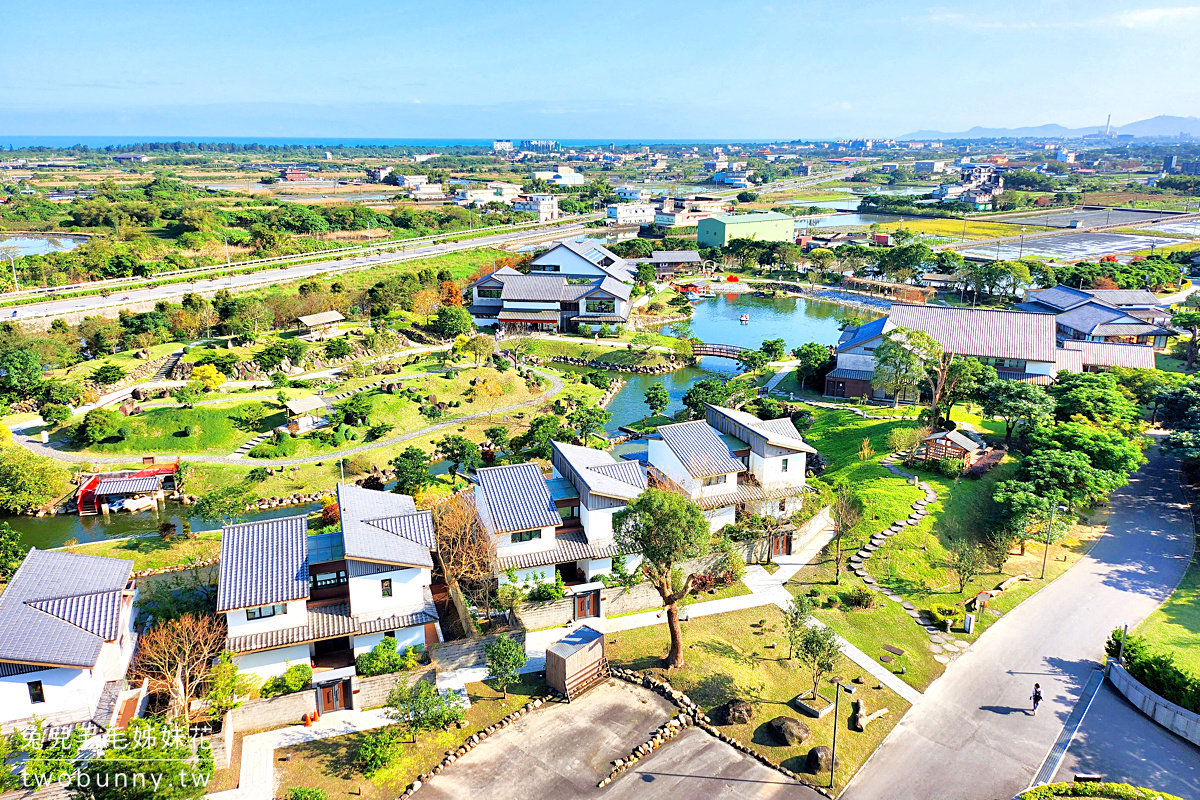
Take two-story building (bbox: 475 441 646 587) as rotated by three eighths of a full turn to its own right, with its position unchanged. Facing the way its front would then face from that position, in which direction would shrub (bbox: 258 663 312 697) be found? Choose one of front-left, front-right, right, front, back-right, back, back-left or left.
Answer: left

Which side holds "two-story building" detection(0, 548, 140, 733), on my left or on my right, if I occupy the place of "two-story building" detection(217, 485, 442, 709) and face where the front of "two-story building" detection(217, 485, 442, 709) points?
on my right

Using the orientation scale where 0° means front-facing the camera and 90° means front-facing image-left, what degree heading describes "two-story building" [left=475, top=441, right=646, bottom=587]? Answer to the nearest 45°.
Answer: approximately 0°

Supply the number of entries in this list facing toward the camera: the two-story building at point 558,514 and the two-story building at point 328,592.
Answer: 2

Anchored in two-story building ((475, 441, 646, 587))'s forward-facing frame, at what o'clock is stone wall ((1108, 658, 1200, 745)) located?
The stone wall is roughly at 10 o'clock from the two-story building.

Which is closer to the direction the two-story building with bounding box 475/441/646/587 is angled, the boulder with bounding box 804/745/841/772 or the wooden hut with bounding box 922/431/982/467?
the boulder

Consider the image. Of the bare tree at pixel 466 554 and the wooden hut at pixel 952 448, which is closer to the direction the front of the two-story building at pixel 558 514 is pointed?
the bare tree

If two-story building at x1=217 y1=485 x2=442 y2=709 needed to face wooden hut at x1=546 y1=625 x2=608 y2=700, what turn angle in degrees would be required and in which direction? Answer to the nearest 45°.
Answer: approximately 45° to its left

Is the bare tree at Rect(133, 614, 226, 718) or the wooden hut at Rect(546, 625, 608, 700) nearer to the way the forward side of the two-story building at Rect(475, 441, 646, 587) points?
the wooden hut

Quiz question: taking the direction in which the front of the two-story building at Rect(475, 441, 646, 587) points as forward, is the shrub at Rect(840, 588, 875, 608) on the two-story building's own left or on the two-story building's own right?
on the two-story building's own left

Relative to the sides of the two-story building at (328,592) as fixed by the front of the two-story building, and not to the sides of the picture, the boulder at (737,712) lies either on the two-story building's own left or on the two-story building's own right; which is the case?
on the two-story building's own left
